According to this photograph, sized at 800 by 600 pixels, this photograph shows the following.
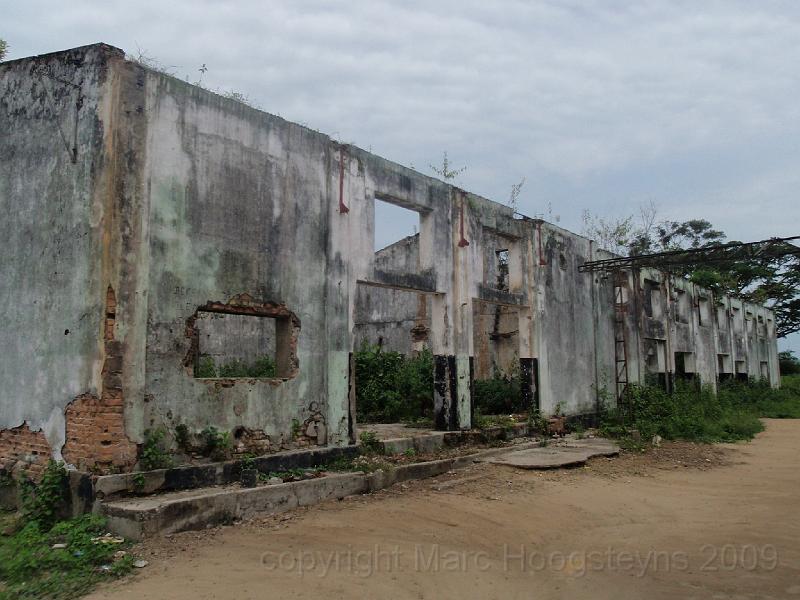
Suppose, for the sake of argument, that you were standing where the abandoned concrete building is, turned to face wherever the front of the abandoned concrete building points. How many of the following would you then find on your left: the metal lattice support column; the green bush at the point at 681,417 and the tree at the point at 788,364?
3

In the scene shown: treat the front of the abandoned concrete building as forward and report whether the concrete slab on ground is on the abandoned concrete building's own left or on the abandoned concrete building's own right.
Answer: on the abandoned concrete building's own left

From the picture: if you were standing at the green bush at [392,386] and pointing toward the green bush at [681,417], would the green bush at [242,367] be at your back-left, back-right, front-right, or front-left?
back-left

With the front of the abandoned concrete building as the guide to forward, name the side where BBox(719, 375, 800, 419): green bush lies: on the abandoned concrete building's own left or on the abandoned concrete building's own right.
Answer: on the abandoned concrete building's own left

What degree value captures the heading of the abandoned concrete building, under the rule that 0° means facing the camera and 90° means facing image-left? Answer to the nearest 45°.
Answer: approximately 315°

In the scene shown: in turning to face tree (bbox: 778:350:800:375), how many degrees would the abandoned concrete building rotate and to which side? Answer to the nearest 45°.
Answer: approximately 90° to its left

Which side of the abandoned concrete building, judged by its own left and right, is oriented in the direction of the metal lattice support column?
left
